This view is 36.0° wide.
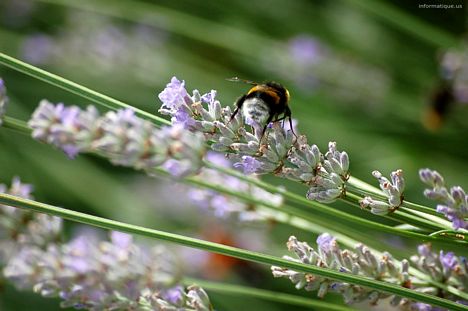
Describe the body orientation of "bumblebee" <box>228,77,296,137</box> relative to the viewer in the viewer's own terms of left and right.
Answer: facing away from the viewer and to the right of the viewer

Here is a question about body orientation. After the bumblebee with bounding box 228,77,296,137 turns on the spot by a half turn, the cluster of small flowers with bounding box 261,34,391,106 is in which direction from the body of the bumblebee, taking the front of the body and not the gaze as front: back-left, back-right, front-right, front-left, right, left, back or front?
back-right
